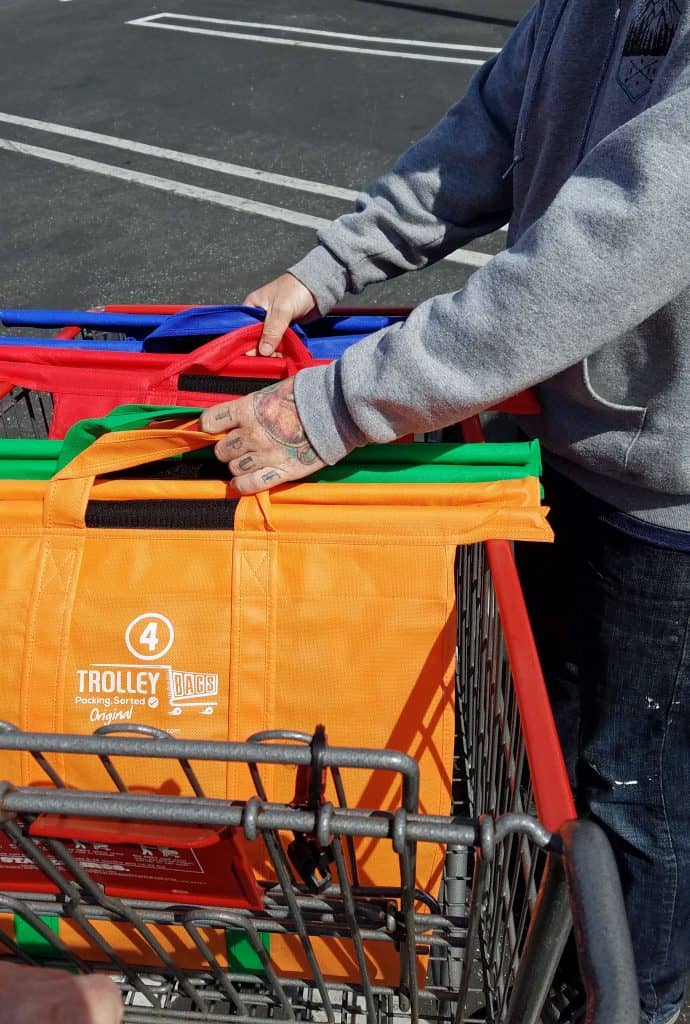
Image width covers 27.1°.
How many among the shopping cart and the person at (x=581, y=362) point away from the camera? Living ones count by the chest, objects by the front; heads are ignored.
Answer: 1

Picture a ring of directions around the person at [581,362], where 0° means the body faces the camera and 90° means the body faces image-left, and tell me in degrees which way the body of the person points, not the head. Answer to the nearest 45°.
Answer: approximately 45°

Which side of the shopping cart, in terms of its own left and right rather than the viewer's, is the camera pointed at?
back

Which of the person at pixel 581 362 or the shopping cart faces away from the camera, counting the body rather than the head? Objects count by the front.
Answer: the shopping cart
